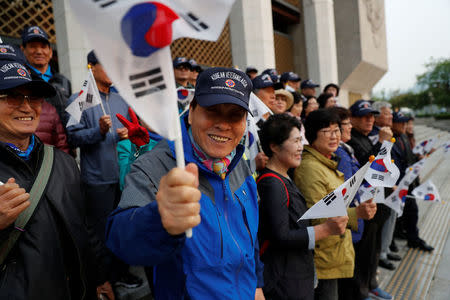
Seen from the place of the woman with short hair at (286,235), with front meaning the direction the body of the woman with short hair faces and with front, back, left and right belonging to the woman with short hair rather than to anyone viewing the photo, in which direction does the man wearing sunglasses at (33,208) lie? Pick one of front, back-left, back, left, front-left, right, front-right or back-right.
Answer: back-right

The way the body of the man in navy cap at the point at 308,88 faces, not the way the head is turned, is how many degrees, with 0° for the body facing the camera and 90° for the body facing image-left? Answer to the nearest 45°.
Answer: approximately 315°

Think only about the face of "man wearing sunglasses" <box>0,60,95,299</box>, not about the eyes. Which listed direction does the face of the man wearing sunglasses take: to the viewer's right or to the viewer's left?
to the viewer's right

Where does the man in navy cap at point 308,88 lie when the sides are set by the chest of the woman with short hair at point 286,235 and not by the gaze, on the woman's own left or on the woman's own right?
on the woman's own left

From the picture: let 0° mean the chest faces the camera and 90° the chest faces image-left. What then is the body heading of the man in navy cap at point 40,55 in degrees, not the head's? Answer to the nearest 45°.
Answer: approximately 0°

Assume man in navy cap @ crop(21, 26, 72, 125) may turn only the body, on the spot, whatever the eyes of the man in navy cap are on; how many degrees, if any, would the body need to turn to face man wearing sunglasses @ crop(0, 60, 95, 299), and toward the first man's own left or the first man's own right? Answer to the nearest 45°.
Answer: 0° — they already face them
